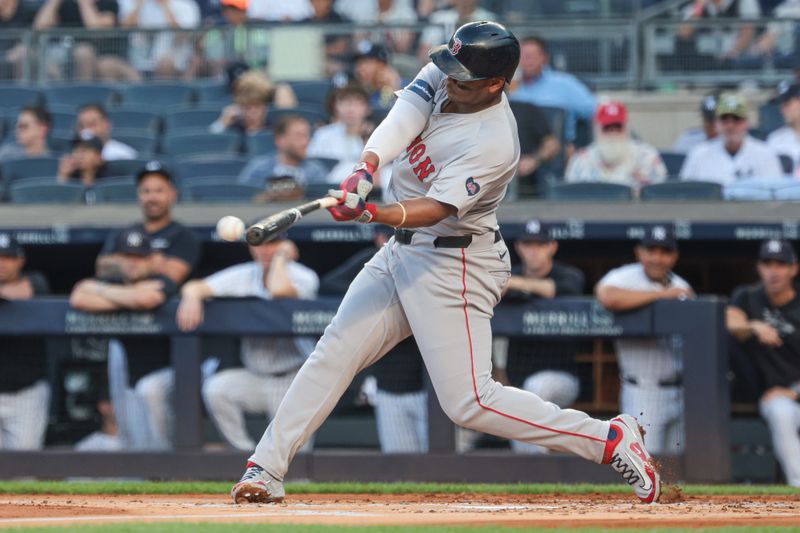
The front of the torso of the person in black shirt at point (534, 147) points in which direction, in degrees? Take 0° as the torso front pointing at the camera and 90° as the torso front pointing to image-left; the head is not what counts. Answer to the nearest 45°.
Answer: approximately 45°

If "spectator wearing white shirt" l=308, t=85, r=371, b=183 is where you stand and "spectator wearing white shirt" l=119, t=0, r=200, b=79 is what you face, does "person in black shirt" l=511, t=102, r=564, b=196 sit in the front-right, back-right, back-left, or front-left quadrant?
back-right

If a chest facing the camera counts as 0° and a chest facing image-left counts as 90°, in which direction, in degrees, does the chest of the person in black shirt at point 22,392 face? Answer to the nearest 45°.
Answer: approximately 0°

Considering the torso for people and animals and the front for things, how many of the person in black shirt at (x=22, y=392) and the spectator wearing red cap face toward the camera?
2

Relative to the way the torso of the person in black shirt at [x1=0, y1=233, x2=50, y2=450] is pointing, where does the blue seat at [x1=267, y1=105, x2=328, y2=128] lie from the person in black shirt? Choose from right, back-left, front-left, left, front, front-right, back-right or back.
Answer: back-left

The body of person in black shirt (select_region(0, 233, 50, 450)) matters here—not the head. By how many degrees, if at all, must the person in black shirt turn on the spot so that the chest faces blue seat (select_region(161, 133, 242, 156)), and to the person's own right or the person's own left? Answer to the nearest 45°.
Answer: approximately 135° to the person's own left

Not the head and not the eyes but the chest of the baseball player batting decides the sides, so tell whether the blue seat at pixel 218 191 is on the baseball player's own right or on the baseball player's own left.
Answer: on the baseball player's own right

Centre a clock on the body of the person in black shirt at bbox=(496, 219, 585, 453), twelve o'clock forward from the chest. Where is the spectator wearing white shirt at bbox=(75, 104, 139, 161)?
The spectator wearing white shirt is roughly at 4 o'clock from the person in black shirt.
